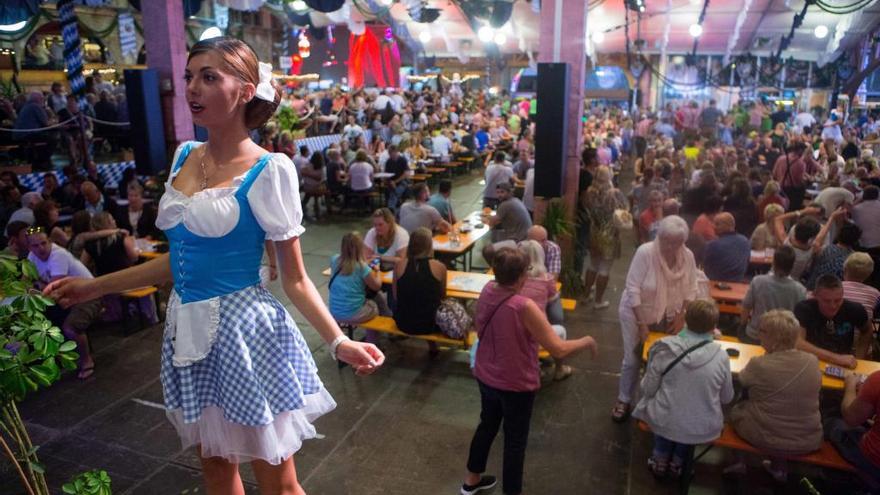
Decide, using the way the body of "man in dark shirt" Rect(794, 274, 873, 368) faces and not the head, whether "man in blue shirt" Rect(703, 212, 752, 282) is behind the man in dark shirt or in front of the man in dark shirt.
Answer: behind

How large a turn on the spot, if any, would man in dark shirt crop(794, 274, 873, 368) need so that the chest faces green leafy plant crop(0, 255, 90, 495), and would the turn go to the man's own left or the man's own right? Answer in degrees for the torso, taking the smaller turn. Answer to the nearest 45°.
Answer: approximately 45° to the man's own right

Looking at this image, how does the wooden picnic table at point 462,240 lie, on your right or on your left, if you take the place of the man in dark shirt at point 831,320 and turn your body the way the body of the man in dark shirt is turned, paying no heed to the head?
on your right

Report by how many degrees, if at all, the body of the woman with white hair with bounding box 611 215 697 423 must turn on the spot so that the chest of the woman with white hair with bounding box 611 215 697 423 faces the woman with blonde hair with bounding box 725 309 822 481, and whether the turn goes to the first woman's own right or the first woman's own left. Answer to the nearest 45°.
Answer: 0° — they already face them

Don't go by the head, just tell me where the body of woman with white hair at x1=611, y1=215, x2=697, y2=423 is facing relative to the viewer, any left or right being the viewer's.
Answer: facing the viewer and to the right of the viewer

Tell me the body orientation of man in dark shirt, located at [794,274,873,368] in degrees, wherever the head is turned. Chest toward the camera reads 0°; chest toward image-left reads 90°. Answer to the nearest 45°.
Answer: approximately 0°

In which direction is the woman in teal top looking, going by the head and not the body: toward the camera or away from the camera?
away from the camera

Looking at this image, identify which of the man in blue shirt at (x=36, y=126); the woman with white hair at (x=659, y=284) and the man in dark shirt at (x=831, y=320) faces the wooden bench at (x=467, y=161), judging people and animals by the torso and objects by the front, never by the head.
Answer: the man in blue shirt

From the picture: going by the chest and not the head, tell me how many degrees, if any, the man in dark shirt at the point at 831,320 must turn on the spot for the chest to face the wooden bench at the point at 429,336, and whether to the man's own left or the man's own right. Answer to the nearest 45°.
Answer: approximately 90° to the man's own right

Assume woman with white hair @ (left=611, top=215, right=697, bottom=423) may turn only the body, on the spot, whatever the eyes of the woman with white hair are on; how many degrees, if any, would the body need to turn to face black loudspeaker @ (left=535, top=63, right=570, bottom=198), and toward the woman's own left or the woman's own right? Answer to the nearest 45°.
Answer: approximately 135° to the woman's own left
